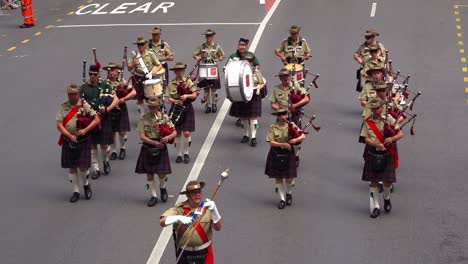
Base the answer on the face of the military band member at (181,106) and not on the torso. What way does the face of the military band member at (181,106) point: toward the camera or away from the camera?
toward the camera

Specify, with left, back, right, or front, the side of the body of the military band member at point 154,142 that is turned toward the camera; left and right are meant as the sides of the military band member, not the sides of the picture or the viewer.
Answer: front

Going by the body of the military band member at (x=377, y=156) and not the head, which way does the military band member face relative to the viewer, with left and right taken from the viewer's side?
facing the viewer

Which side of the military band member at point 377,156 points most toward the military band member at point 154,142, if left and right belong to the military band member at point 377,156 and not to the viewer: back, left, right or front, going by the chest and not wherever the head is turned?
right

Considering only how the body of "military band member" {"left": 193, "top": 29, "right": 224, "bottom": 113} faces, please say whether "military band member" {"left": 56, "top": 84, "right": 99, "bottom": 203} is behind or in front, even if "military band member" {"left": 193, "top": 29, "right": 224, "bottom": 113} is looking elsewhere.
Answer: in front

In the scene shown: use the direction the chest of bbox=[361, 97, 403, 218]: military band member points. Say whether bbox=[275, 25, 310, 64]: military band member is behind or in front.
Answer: behind

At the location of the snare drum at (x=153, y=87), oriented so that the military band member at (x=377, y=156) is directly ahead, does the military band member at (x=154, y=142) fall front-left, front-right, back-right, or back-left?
front-right

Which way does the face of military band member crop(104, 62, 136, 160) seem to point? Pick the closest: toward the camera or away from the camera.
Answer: toward the camera

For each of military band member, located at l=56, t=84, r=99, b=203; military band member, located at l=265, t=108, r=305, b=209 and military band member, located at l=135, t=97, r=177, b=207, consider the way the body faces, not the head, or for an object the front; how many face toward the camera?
3

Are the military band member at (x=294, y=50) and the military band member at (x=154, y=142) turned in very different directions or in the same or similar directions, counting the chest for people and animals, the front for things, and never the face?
same or similar directions

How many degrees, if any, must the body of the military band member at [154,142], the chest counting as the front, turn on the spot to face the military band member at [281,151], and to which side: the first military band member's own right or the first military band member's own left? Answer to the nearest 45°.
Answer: approximately 90° to the first military band member's own left

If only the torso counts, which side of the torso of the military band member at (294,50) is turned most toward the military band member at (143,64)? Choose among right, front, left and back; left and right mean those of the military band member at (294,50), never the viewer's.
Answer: right

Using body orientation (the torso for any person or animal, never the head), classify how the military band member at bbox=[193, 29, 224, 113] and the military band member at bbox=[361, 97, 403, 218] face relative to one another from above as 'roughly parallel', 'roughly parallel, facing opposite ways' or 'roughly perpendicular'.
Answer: roughly parallel

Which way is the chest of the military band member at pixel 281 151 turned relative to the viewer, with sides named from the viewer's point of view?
facing the viewer

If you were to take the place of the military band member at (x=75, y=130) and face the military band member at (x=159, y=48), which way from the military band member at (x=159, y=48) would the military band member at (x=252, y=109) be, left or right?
right

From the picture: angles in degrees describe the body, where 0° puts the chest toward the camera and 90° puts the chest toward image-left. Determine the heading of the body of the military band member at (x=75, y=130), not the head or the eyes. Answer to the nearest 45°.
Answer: approximately 0°
